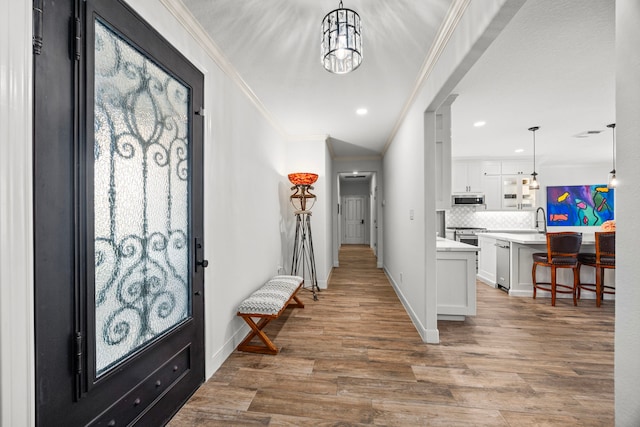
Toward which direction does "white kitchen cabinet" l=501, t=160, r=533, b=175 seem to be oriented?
toward the camera

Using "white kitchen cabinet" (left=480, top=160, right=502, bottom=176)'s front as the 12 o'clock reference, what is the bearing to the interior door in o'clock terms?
The interior door is roughly at 4 o'clock from the white kitchen cabinet.

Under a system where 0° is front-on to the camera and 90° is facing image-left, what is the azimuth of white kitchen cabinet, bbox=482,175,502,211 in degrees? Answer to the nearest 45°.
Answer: approximately 0°

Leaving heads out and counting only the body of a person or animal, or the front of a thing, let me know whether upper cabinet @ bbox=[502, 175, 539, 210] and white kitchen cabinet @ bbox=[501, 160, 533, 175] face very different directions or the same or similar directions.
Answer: same or similar directions

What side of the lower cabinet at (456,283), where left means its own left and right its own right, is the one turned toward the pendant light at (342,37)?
right

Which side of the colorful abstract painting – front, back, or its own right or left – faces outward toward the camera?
front

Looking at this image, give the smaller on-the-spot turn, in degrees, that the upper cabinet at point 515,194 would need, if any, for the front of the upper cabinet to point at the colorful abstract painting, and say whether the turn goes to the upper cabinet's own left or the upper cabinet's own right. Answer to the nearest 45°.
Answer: approximately 135° to the upper cabinet's own left

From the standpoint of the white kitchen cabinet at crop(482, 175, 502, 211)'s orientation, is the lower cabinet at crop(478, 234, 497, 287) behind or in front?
in front

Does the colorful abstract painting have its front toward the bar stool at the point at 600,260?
yes

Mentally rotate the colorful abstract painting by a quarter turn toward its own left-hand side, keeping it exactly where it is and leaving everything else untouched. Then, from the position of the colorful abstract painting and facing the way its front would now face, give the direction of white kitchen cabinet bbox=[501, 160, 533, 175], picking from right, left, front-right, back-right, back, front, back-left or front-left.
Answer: back-right

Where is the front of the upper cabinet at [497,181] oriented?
toward the camera

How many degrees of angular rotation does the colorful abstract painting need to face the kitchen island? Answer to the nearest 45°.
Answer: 0° — it already faces it
